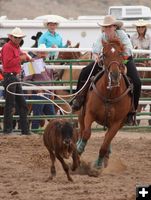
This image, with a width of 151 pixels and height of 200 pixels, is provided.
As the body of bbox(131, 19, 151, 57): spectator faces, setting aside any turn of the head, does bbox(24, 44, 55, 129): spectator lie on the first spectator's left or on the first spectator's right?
on the first spectator's right

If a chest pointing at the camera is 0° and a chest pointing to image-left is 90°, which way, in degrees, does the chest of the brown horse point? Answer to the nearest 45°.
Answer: approximately 0°

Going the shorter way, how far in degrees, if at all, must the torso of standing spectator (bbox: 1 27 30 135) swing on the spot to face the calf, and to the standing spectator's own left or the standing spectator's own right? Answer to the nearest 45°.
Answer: approximately 45° to the standing spectator's own right

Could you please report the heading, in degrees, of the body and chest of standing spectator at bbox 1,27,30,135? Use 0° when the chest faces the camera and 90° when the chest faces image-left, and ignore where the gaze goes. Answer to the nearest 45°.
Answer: approximately 315°

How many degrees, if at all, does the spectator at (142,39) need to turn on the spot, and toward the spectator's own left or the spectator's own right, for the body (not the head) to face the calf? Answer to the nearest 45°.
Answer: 0° — they already face it

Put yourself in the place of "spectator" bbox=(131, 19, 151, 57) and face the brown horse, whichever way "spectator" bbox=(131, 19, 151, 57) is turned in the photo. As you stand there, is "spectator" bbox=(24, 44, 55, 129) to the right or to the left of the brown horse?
right

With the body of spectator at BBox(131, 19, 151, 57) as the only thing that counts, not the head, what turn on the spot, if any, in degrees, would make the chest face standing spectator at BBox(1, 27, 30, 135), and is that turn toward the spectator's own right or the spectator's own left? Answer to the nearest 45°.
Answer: approximately 45° to the spectator's own right
